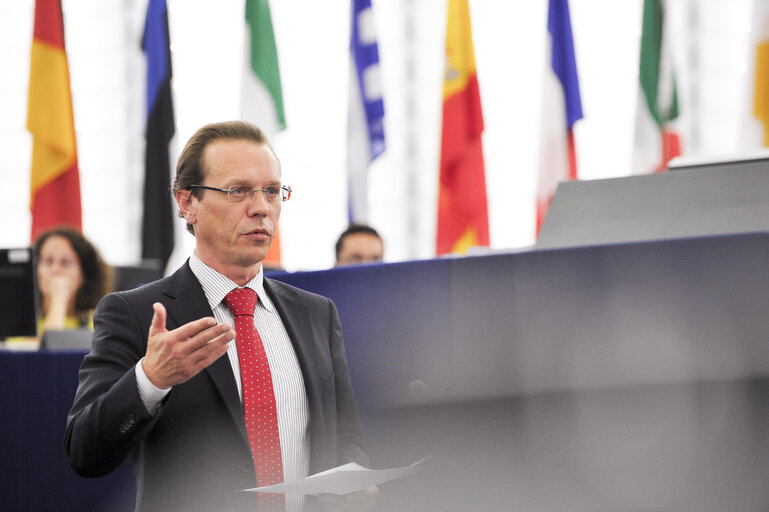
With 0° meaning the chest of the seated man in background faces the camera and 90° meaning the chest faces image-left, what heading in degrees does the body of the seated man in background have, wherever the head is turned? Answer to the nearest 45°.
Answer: approximately 315°

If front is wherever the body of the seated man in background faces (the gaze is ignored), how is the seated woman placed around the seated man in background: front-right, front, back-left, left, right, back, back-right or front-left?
back-right

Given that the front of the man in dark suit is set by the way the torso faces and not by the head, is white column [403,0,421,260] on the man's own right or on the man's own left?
on the man's own left

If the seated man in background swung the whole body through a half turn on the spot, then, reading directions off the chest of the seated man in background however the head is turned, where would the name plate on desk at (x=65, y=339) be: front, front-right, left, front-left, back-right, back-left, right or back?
left

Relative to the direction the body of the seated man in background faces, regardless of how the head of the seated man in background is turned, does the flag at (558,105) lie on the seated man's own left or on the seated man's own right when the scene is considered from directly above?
on the seated man's own left

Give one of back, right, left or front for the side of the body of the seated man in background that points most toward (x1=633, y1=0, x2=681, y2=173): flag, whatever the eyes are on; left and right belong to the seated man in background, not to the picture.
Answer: left

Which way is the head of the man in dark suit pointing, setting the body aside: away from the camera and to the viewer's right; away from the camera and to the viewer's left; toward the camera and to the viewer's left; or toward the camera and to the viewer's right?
toward the camera and to the viewer's right

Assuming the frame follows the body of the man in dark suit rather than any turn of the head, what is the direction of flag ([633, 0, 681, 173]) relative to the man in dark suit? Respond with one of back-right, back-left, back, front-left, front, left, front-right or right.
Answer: left

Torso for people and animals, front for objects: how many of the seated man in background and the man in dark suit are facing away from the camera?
0

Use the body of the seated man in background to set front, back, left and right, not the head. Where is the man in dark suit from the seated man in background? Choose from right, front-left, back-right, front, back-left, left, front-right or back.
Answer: front-right
